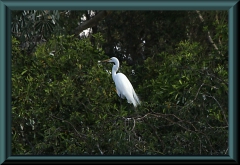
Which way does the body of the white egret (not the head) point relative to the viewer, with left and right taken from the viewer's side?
facing to the left of the viewer
